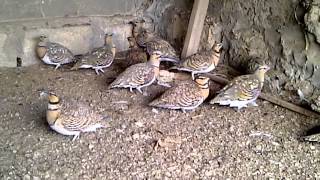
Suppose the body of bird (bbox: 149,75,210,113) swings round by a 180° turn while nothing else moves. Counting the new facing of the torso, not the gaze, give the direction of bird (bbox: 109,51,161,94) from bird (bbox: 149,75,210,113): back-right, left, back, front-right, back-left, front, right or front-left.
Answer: front-right

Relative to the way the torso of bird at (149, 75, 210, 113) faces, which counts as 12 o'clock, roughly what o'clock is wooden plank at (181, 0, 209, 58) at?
The wooden plank is roughly at 9 o'clock from the bird.

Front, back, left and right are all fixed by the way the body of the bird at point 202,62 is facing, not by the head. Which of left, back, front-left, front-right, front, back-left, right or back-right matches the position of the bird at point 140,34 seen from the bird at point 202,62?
back-left

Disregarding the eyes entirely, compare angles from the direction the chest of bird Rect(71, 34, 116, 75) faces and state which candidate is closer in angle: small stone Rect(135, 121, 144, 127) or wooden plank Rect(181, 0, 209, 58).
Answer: the wooden plank

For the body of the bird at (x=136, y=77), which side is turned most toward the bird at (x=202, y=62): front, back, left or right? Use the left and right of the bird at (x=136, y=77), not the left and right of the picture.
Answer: front

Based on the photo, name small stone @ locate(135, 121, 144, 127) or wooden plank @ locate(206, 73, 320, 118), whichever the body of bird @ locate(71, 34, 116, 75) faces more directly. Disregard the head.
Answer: the wooden plank

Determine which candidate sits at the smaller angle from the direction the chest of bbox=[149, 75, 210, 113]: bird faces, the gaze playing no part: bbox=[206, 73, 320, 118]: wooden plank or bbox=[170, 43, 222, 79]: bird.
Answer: the wooden plank

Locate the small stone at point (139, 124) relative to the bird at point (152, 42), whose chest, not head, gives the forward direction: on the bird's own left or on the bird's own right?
on the bird's own left

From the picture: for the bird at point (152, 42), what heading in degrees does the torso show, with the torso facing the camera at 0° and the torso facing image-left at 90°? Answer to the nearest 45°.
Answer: approximately 90°

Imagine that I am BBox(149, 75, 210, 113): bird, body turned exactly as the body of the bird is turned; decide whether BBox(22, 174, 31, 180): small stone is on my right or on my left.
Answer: on my right

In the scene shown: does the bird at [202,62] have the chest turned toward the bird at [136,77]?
no

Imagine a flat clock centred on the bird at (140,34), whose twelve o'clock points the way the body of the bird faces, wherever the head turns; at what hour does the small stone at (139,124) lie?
The small stone is roughly at 9 o'clock from the bird.

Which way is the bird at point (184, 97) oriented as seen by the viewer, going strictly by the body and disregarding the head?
to the viewer's right

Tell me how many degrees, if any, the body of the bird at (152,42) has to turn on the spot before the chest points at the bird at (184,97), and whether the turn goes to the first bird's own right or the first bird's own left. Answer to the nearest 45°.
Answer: approximately 90° to the first bird's own left

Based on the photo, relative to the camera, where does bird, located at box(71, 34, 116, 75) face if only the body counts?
to the viewer's right

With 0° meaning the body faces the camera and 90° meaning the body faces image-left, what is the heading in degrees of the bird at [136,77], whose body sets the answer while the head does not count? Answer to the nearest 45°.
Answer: approximately 270°

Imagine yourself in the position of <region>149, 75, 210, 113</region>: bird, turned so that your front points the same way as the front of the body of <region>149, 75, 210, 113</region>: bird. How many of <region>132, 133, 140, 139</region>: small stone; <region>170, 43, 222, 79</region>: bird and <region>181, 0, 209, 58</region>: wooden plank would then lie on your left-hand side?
2
